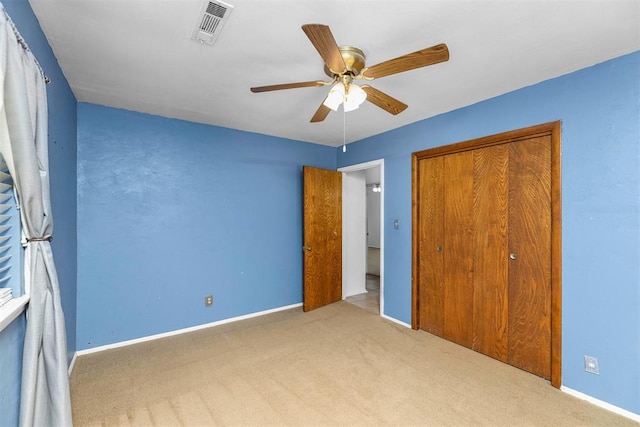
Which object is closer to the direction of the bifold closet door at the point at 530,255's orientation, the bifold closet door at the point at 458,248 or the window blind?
the window blind

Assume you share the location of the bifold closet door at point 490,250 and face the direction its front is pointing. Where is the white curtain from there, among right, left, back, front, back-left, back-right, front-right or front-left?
front

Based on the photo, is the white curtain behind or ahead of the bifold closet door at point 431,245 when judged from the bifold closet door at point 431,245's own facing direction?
ahead

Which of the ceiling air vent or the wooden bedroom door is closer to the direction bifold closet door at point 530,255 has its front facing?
the ceiling air vent

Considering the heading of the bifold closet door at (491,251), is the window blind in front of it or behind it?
in front

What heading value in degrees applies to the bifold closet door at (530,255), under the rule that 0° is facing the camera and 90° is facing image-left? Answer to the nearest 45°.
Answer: approximately 45°

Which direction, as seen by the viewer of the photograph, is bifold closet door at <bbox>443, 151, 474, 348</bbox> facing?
facing the viewer and to the left of the viewer

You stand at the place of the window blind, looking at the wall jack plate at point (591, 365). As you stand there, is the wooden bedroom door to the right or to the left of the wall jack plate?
left

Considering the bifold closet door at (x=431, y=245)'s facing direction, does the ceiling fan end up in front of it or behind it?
in front

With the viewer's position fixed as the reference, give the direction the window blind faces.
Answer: facing to the right of the viewer

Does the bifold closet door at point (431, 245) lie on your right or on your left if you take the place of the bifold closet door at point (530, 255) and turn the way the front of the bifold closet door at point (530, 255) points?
on your right

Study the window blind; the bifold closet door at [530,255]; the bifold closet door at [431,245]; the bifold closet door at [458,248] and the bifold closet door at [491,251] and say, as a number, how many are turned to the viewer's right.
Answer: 1

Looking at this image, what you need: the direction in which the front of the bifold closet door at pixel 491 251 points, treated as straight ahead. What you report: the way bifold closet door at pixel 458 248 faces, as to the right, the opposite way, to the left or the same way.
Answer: the same way

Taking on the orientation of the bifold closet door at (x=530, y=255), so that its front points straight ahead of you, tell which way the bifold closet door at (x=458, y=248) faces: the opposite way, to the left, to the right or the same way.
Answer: the same way
